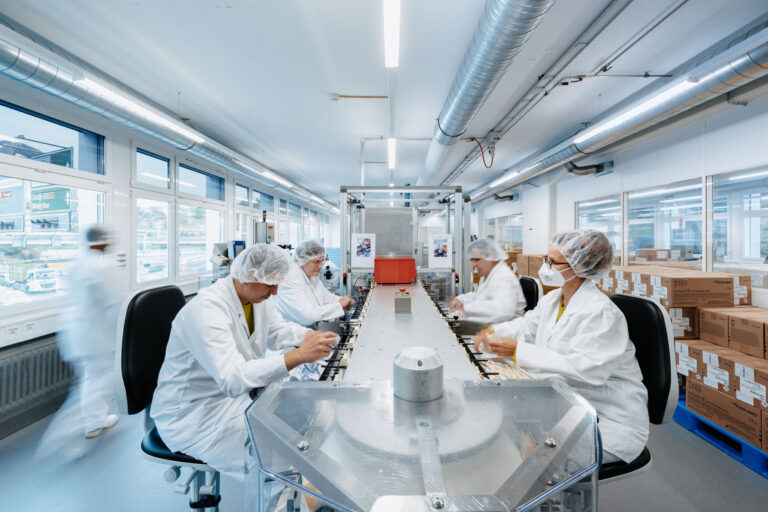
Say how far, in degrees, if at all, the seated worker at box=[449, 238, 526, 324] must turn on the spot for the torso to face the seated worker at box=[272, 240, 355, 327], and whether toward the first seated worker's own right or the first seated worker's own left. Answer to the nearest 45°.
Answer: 0° — they already face them

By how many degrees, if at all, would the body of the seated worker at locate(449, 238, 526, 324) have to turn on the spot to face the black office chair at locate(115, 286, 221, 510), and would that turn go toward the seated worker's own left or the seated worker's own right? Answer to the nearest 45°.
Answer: approximately 45° to the seated worker's own left

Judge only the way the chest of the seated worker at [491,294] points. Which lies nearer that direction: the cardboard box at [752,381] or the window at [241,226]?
the window

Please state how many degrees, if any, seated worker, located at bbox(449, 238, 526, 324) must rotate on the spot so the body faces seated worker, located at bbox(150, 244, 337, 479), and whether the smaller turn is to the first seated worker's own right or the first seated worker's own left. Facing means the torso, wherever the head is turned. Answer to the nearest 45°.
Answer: approximately 45° to the first seated worker's own left

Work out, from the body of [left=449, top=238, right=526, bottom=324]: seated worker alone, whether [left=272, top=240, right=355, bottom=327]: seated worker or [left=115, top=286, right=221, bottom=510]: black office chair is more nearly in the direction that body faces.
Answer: the seated worker

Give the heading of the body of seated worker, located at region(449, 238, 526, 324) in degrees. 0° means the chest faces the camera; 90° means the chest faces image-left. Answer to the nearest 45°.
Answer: approximately 90°

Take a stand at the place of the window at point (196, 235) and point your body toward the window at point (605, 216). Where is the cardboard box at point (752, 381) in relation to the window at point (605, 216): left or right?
right

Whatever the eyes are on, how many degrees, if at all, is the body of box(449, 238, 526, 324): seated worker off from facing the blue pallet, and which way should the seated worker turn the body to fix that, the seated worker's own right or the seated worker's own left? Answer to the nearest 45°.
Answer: approximately 180°

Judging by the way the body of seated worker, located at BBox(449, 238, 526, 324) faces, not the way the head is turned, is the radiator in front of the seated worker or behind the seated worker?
in front

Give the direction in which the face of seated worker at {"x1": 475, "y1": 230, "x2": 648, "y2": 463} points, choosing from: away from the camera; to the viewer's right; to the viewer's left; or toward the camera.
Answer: to the viewer's left

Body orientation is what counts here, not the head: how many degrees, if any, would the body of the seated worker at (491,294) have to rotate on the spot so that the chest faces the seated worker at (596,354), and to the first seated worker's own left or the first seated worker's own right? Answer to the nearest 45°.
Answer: approximately 90° to the first seated worker's own left
